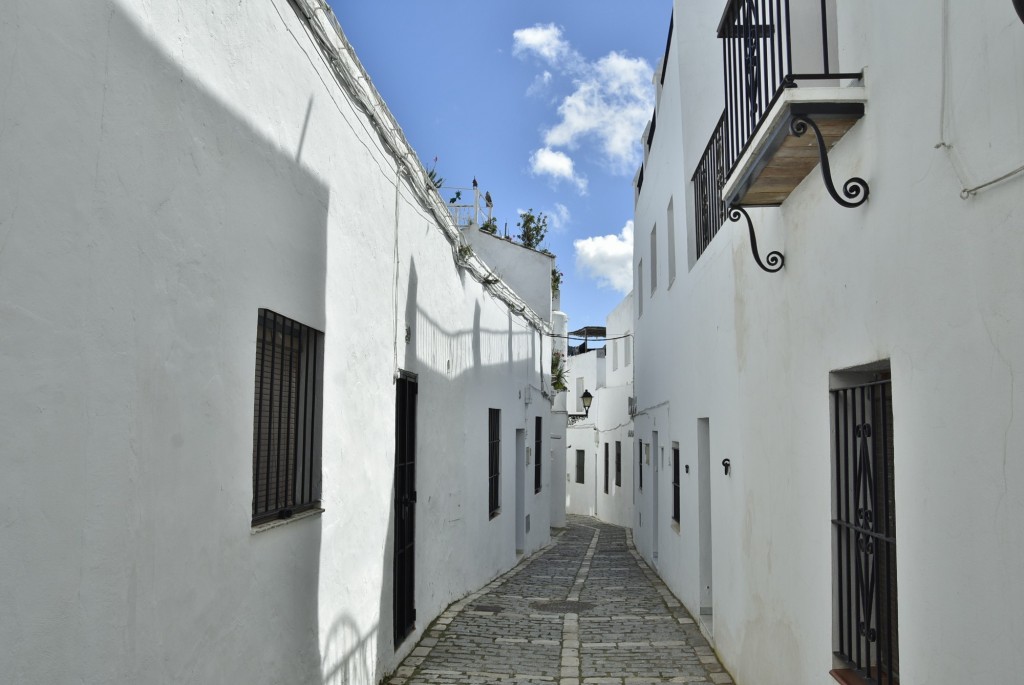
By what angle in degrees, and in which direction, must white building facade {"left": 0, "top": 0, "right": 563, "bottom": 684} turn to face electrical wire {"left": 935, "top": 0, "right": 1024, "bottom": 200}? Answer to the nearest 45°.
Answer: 0° — it already faces it

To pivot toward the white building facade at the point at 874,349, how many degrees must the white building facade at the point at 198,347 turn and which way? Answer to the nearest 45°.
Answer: approximately 45° to its left

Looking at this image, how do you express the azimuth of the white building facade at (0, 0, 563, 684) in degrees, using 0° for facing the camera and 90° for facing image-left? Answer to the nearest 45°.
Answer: approximately 315°
